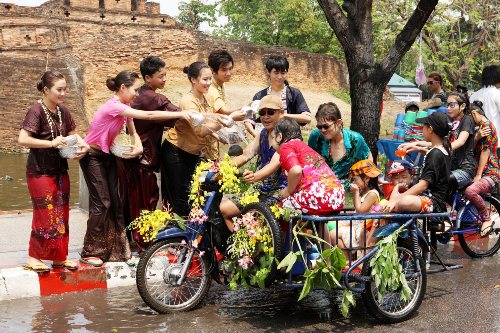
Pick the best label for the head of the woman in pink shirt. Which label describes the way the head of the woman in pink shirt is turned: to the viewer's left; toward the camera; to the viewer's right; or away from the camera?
to the viewer's right

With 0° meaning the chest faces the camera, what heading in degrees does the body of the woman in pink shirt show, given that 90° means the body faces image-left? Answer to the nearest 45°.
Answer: approximately 270°

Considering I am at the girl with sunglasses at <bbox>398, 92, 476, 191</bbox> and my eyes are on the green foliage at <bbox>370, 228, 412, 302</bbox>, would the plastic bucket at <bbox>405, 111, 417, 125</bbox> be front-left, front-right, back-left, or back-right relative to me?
back-right

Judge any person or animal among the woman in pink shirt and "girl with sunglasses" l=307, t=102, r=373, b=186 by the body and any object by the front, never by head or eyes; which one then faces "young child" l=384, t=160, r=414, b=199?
the woman in pink shirt
